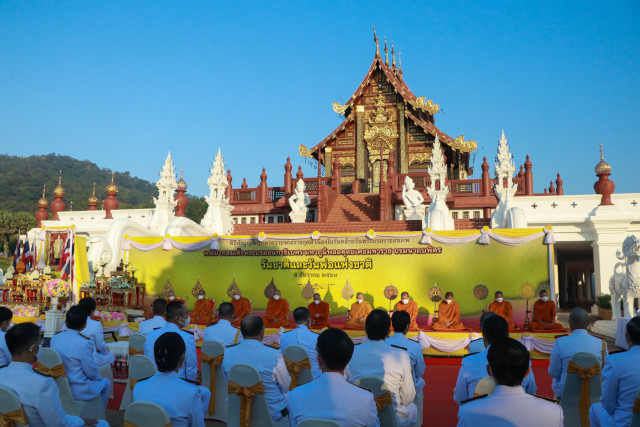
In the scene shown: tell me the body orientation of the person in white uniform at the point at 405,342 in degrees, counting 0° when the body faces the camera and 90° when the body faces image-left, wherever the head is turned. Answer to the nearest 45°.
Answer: approximately 180°

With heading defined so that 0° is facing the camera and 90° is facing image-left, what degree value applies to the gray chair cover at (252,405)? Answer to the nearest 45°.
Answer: approximately 180°

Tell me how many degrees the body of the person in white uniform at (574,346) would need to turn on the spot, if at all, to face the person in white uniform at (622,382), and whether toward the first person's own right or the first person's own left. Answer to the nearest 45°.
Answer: approximately 180°

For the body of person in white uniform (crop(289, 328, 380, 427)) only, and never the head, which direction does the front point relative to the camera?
away from the camera

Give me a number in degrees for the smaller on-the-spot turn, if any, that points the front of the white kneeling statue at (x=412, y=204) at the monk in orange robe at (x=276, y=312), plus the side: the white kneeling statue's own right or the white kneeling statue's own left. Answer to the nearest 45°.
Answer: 0° — it already faces them

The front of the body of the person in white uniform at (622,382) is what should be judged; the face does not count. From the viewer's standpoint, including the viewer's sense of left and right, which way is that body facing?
facing away from the viewer and to the left of the viewer

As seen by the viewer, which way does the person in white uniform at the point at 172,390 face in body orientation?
away from the camera

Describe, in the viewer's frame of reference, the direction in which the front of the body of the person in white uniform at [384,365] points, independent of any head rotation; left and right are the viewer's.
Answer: facing away from the viewer

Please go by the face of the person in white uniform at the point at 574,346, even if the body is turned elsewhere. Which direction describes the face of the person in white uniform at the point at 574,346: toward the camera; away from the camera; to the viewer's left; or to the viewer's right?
away from the camera

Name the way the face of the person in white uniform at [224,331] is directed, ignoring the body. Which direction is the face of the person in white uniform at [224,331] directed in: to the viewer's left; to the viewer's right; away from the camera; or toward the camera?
away from the camera

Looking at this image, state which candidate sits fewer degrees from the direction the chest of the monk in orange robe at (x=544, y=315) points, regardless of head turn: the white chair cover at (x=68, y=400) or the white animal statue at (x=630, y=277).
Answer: the white chair cover

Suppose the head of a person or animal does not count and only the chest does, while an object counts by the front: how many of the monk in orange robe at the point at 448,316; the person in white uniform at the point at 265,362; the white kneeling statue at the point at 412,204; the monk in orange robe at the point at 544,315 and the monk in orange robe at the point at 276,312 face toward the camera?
4

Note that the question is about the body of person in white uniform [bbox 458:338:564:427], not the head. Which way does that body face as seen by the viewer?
away from the camera

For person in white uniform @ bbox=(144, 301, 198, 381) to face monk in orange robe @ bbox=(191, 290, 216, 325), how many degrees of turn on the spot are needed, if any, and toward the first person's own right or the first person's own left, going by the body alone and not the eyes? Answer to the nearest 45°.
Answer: approximately 45° to the first person's own left
